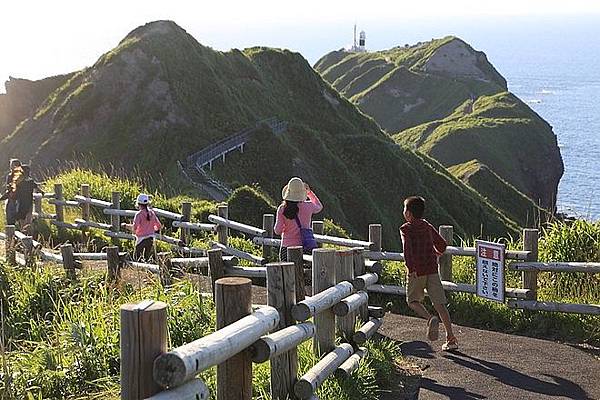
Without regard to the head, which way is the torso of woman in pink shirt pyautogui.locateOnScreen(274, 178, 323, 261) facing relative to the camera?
away from the camera

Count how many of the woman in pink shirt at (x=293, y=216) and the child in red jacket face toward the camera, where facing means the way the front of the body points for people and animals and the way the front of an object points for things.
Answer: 0

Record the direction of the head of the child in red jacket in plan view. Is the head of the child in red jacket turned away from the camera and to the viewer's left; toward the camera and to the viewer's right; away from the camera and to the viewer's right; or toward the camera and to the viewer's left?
away from the camera and to the viewer's left

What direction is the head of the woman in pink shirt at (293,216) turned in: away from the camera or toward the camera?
away from the camera

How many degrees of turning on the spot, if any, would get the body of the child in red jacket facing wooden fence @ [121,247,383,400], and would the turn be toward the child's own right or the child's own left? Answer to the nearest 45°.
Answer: approximately 135° to the child's own left

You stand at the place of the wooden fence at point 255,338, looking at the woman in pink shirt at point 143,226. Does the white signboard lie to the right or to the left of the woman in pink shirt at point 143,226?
right

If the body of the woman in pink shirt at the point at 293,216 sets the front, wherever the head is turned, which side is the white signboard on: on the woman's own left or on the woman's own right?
on the woman's own right

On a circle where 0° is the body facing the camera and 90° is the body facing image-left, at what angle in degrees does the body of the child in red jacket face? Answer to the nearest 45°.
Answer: approximately 135°

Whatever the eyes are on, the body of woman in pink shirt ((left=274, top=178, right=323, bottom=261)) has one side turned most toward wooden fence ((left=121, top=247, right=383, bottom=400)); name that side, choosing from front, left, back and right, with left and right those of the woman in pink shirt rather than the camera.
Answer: back

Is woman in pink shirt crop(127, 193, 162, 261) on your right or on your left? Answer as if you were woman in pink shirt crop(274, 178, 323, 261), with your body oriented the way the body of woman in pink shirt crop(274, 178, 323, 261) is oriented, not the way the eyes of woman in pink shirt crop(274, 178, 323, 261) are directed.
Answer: on your left

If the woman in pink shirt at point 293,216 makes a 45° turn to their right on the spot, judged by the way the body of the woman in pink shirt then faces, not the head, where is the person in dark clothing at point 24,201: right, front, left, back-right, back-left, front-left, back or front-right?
left

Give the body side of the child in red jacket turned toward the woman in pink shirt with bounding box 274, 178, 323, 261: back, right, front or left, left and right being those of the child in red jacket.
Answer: front

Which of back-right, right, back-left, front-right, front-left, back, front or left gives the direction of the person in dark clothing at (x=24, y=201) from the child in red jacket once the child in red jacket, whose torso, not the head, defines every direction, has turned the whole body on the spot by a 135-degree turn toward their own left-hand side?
back-right

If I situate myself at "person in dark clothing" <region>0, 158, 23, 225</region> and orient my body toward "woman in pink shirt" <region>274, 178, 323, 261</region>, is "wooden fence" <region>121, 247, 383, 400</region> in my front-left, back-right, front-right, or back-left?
front-right

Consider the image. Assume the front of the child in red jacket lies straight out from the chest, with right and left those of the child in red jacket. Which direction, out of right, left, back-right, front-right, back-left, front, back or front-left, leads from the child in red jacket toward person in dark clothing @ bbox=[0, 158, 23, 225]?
front
